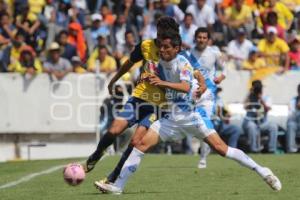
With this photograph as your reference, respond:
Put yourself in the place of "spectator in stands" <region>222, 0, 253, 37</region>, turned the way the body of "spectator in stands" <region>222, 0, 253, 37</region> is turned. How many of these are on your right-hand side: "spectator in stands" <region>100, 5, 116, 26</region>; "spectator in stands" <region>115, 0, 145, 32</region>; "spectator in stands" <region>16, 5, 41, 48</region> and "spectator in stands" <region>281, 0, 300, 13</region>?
3

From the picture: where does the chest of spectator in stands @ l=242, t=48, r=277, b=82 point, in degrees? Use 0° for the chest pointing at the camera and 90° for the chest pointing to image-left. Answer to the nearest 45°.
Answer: approximately 0°

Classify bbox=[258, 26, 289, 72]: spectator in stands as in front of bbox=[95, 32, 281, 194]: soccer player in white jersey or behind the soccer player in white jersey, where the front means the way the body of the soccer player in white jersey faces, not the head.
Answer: behind

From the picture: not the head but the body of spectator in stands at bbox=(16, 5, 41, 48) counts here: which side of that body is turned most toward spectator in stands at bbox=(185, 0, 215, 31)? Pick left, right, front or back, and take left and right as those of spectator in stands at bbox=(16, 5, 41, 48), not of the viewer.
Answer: left
